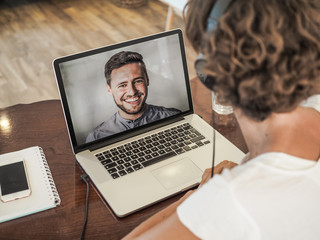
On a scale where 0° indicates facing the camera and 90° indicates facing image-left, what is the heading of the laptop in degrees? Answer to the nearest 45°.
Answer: approximately 315°
